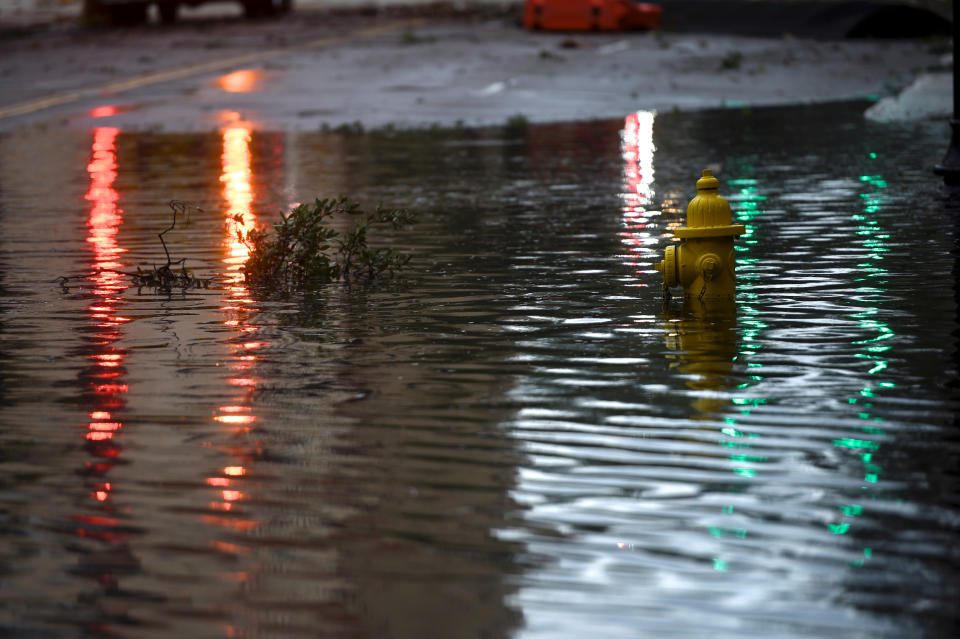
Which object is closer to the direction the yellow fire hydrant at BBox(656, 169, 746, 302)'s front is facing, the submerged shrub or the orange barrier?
the submerged shrub

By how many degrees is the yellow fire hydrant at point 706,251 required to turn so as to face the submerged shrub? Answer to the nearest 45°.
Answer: approximately 45° to its right

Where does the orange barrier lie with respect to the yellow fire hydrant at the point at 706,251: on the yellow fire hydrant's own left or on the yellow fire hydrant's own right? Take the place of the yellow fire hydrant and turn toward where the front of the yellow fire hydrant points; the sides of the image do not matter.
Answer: on the yellow fire hydrant's own right
